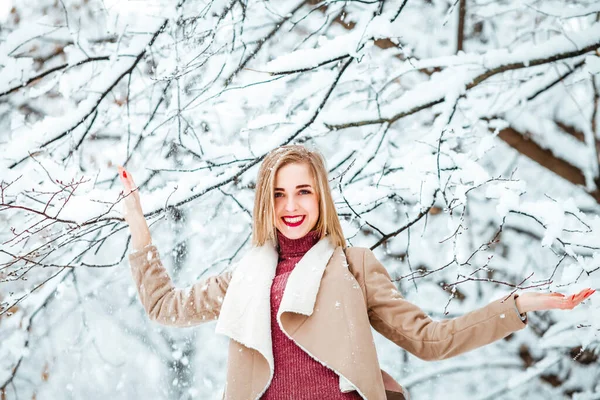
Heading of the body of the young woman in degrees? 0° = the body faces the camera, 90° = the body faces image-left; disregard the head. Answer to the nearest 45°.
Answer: approximately 0°
